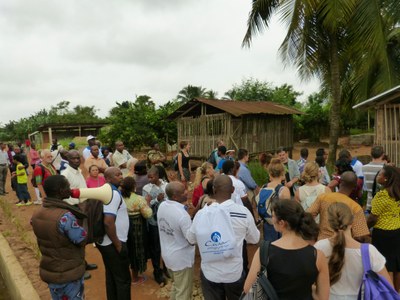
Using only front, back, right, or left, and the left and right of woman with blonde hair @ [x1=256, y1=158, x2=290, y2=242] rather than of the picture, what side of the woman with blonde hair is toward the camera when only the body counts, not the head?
back

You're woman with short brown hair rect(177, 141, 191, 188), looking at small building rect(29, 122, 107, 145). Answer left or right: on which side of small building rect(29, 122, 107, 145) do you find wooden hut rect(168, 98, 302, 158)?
right

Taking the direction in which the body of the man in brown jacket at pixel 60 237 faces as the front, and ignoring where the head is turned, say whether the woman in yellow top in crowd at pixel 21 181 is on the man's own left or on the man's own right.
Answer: on the man's own left

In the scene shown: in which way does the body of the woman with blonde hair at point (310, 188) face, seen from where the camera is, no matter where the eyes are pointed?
away from the camera

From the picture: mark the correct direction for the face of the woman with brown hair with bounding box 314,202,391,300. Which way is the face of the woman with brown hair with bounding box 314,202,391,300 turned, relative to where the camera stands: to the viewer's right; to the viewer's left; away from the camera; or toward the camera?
away from the camera

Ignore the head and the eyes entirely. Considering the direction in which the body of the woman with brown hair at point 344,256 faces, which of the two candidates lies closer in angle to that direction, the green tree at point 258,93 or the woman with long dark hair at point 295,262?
the green tree

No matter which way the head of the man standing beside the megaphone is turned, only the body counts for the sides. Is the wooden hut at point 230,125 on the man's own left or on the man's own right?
on the man's own left

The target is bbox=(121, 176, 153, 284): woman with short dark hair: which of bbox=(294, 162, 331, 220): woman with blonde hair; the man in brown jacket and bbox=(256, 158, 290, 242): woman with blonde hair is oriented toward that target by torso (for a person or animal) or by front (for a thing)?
the man in brown jacket

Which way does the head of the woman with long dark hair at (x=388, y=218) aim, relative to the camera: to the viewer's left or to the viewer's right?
to the viewer's left

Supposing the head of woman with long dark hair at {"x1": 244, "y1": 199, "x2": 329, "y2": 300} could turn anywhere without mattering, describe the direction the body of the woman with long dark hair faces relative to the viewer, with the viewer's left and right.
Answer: facing away from the viewer

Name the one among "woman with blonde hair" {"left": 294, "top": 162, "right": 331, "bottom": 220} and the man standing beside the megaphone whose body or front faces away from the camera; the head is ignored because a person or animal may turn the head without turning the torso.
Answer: the woman with blonde hair

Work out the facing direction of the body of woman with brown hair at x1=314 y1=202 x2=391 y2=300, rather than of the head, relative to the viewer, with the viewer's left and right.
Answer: facing away from the viewer
